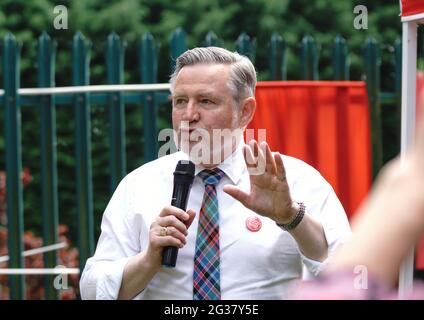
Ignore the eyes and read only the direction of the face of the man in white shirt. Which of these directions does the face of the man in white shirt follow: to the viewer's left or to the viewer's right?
to the viewer's left

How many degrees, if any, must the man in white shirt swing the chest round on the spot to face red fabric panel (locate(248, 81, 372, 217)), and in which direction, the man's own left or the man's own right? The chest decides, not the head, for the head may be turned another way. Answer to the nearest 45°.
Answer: approximately 180°

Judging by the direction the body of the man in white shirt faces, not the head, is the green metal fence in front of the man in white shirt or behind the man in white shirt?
behind
